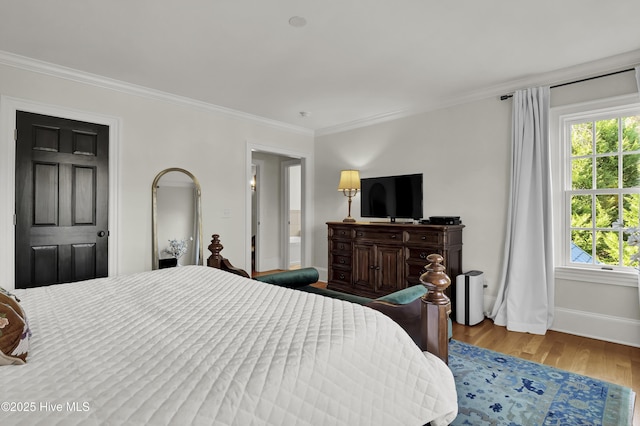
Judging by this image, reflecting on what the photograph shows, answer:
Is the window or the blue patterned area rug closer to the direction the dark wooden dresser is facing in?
the blue patterned area rug

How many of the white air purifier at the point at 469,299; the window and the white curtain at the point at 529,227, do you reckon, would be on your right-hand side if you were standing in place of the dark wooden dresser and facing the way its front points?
0

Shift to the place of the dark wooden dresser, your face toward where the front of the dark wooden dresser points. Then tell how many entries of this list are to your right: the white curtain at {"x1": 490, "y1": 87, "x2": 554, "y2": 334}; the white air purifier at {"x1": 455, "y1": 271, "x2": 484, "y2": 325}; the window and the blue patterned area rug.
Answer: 0

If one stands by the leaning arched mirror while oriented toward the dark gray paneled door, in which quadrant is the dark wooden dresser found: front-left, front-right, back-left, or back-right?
back-left

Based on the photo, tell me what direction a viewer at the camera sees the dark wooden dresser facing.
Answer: facing the viewer and to the left of the viewer

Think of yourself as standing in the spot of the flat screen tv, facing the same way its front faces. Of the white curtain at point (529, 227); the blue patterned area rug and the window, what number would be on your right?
0

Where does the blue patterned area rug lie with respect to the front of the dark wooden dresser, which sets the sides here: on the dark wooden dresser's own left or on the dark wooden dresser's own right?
on the dark wooden dresser's own left

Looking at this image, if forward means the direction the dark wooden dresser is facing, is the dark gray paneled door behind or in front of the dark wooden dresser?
in front

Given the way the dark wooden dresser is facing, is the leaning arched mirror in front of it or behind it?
in front

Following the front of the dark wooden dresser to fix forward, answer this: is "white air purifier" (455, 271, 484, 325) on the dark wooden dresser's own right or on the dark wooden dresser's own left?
on the dark wooden dresser's own left

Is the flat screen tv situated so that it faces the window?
no
